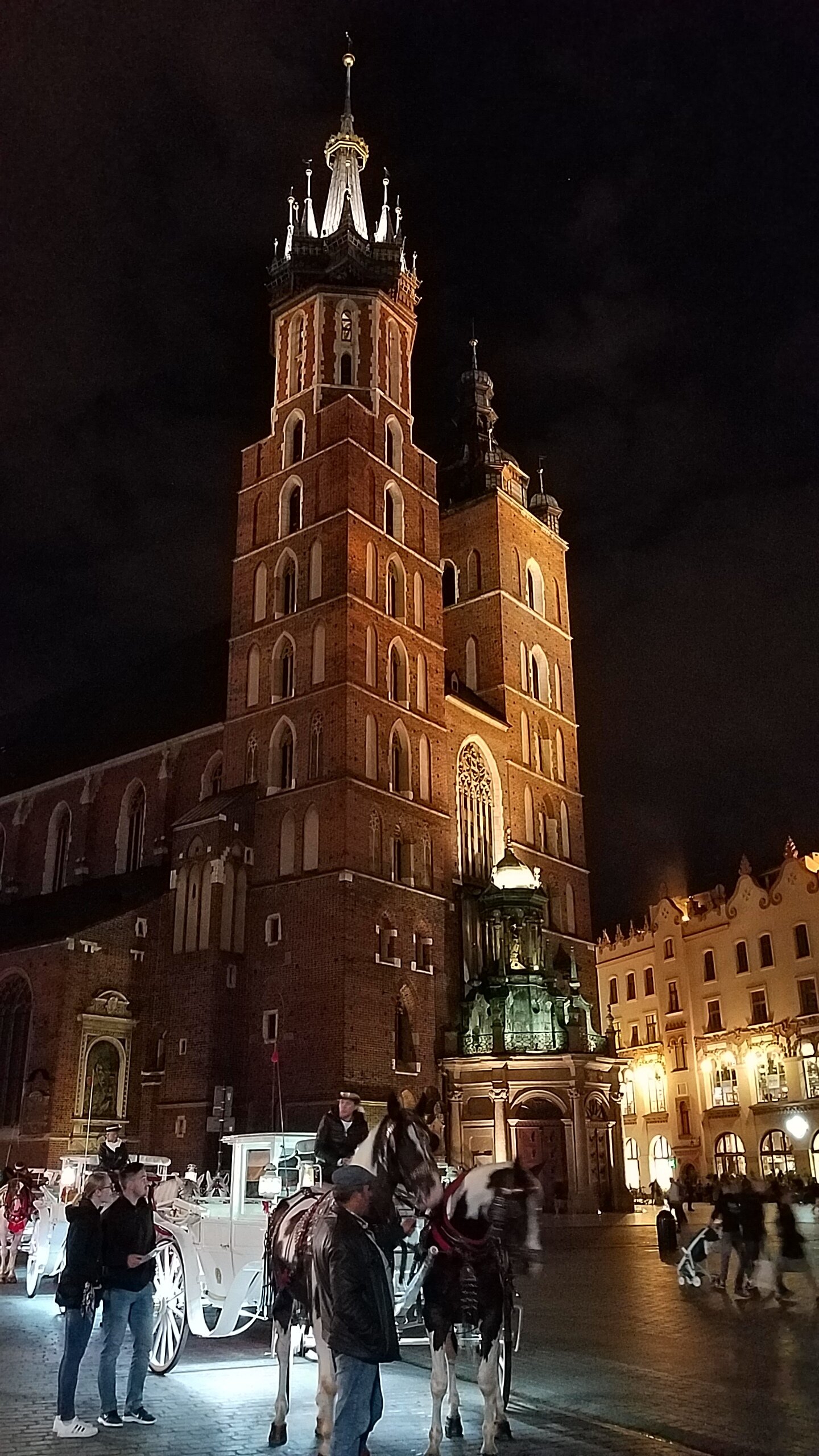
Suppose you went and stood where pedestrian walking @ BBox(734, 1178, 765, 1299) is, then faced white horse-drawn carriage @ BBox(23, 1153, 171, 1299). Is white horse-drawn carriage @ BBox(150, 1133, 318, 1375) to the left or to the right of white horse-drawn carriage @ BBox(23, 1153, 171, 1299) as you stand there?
left

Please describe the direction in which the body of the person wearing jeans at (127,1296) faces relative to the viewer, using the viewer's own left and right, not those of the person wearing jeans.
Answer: facing the viewer and to the right of the viewer

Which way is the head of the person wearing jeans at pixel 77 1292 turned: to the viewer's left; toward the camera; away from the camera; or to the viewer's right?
to the viewer's right
